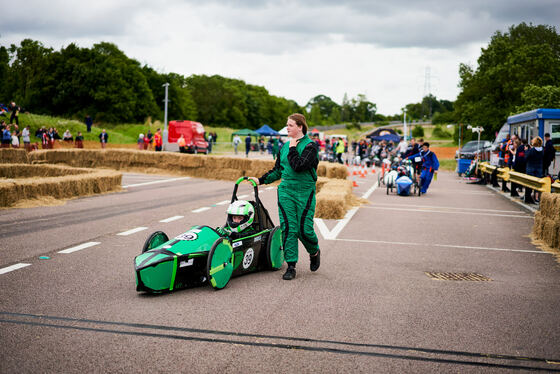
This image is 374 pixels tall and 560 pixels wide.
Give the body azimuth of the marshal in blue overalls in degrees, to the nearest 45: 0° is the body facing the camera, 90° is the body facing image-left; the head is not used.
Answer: approximately 45°

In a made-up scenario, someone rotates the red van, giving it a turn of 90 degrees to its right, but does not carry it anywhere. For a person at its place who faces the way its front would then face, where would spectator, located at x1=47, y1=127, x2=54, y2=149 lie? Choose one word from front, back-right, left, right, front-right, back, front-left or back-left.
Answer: front

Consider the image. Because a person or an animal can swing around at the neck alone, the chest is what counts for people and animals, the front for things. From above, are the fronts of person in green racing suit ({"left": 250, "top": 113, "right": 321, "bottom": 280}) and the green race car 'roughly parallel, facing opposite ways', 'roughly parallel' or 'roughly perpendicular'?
roughly parallel

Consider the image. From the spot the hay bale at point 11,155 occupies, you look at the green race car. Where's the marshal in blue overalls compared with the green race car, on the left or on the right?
left

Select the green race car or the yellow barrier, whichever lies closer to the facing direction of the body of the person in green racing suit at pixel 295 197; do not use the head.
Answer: the green race car

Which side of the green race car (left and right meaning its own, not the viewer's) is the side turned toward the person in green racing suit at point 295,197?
back

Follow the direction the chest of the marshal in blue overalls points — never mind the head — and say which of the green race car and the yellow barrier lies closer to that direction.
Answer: the green race car

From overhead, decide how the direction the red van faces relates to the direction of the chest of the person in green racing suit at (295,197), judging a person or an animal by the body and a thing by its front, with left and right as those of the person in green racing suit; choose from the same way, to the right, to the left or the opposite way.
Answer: to the left

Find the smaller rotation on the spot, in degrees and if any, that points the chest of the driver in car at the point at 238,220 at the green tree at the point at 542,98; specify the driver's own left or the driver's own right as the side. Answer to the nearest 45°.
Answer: approximately 180°

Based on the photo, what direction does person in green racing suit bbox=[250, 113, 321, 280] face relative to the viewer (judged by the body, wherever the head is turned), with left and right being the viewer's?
facing the viewer and to the left of the viewer

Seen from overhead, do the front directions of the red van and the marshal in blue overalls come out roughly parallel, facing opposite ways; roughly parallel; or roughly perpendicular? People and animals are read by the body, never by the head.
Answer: roughly perpendicular

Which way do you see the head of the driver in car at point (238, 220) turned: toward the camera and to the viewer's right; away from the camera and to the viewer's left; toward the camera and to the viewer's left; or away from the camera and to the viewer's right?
toward the camera and to the viewer's left

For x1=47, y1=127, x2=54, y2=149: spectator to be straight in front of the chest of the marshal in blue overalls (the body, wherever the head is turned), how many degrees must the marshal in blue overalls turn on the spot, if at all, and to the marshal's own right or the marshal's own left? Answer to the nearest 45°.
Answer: approximately 90° to the marshal's own right

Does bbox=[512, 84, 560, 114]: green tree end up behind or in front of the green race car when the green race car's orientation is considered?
behind

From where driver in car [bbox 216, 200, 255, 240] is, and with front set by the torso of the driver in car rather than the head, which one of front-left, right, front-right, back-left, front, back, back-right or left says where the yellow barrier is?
back

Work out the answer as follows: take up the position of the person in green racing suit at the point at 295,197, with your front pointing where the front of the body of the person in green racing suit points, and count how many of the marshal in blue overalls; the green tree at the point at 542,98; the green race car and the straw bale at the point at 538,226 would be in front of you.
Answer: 1

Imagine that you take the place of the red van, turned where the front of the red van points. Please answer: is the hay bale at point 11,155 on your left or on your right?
on your right

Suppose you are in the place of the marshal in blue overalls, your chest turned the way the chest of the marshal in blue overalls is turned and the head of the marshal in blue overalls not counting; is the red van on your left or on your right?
on your right

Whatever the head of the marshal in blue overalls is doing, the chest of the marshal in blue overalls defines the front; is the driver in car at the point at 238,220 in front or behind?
in front

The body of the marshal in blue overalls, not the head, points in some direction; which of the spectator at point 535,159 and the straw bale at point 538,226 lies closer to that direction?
the straw bale

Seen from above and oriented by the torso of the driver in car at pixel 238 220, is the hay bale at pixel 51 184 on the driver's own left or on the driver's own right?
on the driver's own right
